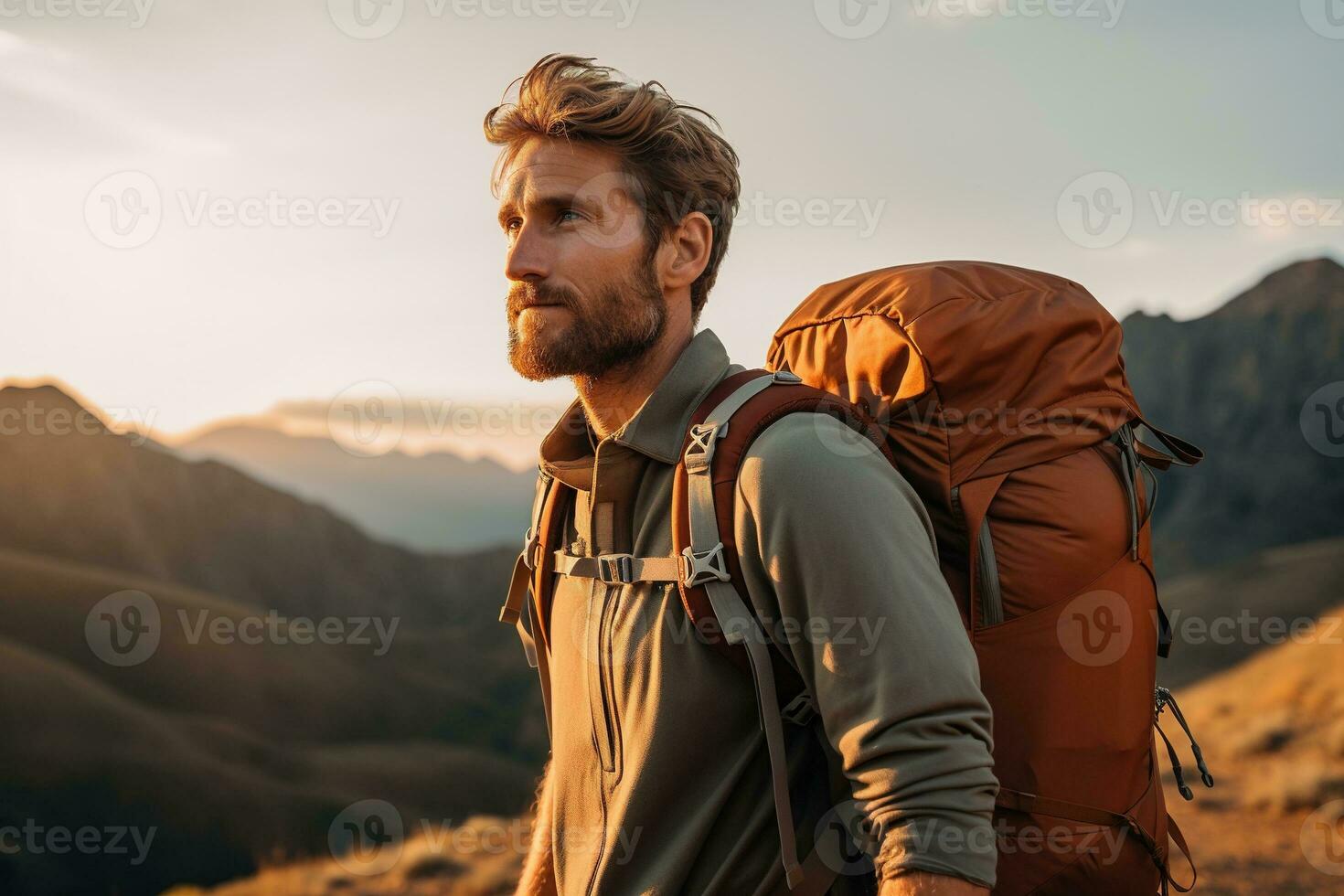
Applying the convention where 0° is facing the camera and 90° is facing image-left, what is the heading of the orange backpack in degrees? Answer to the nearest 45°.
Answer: approximately 225°
